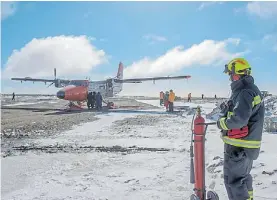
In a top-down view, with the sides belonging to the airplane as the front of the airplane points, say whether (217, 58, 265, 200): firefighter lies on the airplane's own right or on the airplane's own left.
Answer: on the airplane's own left

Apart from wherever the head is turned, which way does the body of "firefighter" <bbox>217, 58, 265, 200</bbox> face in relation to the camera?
to the viewer's left

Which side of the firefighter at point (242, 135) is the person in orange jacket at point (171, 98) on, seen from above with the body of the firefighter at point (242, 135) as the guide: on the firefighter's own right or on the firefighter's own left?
on the firefighter's own right

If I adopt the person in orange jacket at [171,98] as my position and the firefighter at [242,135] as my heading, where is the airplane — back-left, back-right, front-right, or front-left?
back-right

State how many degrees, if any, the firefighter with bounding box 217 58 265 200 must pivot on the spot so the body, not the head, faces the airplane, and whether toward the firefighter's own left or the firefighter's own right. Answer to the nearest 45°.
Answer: approximately 45° to the firefighter's own right

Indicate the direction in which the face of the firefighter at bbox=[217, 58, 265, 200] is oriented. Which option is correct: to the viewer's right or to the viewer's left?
to the viewer's left
